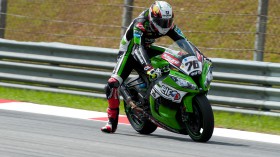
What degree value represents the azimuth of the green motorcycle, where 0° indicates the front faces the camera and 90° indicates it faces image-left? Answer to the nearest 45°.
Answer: approximately 315°
